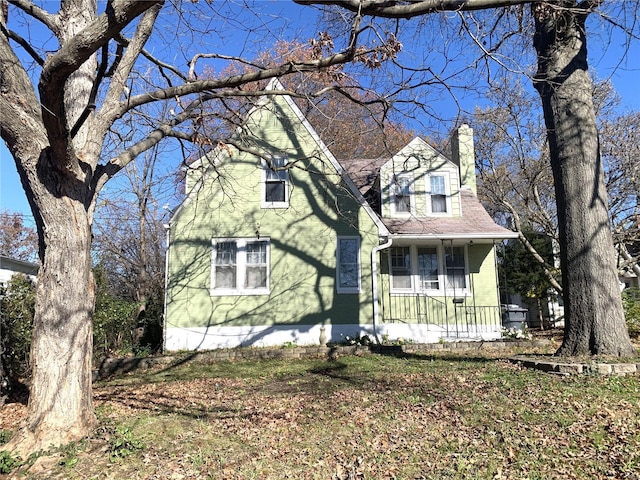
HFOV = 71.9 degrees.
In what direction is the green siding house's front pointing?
toward the camera

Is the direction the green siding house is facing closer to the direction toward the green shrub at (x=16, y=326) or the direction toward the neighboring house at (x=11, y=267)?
the green shrub

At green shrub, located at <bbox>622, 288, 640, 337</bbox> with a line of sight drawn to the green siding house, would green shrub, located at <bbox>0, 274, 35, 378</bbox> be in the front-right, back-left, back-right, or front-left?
front-left

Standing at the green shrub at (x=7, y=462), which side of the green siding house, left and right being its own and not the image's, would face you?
front

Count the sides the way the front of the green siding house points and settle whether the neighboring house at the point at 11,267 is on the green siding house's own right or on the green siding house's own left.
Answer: on the green siding house's own right

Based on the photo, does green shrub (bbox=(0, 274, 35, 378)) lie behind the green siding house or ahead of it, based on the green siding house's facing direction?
ahead

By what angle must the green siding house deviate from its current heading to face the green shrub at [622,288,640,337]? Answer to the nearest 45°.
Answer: approximately 90° to its left

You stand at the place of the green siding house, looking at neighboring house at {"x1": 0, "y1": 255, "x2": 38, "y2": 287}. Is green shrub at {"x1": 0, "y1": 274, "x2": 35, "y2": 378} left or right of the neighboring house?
left

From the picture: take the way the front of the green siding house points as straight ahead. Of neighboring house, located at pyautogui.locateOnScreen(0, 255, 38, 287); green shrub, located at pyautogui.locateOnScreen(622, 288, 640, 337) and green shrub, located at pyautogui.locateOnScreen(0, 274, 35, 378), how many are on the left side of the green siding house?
1

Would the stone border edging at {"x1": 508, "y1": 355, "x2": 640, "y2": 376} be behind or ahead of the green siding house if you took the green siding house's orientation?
ahead

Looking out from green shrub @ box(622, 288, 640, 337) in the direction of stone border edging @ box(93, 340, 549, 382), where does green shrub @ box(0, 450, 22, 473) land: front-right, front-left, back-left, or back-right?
front-left
